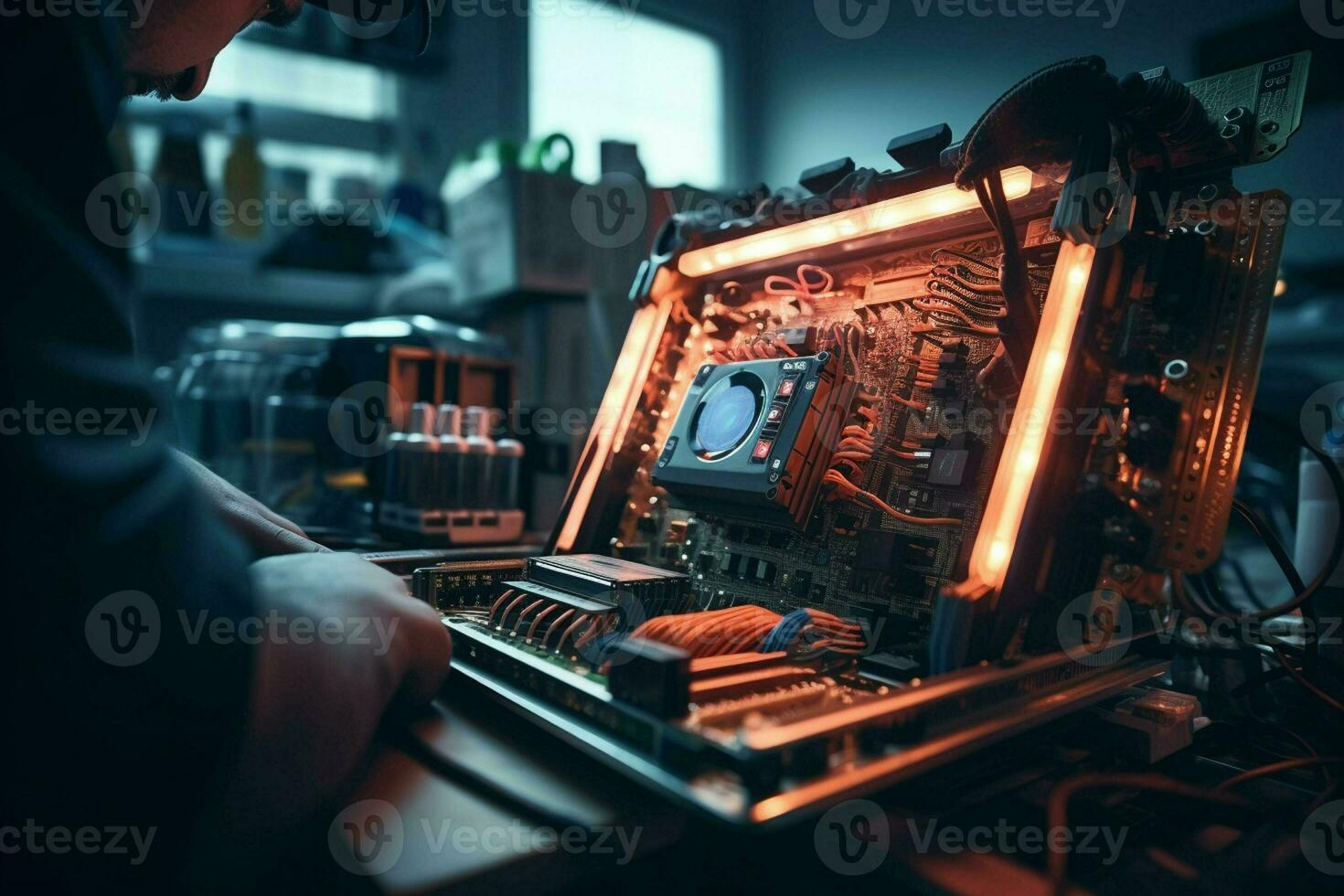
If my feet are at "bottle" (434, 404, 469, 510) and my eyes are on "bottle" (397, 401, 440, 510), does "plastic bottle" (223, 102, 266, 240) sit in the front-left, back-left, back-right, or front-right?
front-right

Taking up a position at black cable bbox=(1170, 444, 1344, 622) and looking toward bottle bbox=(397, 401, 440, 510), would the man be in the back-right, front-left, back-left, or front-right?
front-left

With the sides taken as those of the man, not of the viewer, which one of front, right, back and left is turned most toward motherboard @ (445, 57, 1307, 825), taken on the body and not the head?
front

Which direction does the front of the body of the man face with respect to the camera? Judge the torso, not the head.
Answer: to the viewer's right

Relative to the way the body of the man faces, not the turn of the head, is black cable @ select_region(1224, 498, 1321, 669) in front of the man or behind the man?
in front

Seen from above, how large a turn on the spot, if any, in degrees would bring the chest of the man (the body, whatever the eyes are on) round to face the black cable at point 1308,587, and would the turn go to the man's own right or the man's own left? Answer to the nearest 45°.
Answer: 0° — they already face it

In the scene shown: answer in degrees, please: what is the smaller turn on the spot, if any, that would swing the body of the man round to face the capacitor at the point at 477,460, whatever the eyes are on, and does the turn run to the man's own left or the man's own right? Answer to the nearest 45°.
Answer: approximately 45° to the man's own left

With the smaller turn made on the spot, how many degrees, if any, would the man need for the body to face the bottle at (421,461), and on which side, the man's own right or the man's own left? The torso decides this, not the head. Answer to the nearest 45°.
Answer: approximately 45° to the man's own left

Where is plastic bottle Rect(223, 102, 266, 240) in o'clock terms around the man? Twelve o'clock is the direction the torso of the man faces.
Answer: The plastic bottle is roughly at 9 o'clock from the man.

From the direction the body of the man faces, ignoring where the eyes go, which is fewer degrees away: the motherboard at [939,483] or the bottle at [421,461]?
the motherboard

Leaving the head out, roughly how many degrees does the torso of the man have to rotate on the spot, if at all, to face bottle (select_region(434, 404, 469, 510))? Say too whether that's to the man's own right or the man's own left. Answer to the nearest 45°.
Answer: approximately 45° to the man's own left

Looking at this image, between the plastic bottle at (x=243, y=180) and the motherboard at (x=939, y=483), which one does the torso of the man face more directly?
the motherboard
